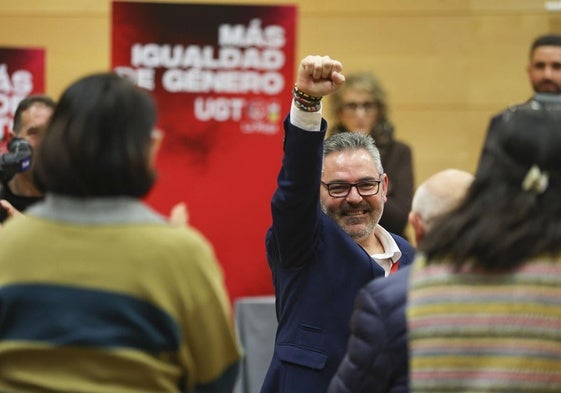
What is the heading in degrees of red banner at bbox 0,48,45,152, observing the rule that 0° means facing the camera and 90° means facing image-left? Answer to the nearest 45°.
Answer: approximately 0°

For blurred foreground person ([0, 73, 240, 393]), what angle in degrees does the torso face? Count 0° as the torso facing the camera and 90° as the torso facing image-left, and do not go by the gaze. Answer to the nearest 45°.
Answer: approximately 180°

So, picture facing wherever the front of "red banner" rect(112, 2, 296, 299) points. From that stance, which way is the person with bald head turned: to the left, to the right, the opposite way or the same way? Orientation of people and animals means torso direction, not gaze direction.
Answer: the opposite way

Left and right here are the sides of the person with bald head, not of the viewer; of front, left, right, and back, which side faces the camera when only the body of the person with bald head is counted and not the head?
back

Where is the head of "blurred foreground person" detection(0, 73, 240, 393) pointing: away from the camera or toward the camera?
away from the camera

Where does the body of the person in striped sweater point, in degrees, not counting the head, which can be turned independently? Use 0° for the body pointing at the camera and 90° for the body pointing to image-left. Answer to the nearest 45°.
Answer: approximately 180°

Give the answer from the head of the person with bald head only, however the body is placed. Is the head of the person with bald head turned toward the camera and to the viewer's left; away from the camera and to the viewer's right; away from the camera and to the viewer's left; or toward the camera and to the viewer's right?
away from the camera and to the viewer's left

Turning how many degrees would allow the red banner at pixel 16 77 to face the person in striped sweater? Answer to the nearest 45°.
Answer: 0° — it already faces them

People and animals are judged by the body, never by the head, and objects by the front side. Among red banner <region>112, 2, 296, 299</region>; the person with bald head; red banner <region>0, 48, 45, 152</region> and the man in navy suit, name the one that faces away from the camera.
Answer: the person with bald head

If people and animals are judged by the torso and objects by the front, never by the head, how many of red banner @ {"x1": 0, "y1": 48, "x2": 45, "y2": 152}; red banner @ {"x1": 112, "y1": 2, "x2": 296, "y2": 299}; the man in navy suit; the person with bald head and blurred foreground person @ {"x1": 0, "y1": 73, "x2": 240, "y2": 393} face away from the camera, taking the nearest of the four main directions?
2

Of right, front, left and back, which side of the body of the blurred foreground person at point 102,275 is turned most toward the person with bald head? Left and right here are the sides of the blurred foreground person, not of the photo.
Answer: right

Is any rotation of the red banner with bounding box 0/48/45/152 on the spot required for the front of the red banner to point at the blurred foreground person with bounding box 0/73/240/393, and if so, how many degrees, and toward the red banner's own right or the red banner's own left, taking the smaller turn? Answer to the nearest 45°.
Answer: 0° — it already faces them
